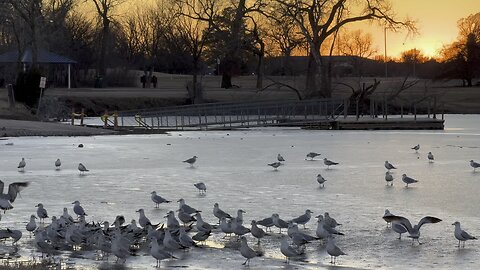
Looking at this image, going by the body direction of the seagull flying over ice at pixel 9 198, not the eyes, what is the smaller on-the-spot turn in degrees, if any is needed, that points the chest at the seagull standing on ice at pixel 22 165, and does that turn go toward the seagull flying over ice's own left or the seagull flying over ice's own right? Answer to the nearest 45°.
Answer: approximately 45° to the seagull flying over ice's own right

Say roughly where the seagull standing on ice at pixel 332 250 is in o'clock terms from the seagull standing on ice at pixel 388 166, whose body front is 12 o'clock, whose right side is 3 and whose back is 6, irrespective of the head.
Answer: the seagull standing on ice at pixel 332 250 is roughly at 9 o'clock from the seagull standing on ice at pixel 388 166.

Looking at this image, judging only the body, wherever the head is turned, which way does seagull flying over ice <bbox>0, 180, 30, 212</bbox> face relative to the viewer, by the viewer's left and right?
facing away from the viewer and to the left of the viewer

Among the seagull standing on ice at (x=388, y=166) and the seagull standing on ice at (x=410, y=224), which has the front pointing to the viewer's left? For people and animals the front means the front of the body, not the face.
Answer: the seagull standing on ice at (x=388, y=166)

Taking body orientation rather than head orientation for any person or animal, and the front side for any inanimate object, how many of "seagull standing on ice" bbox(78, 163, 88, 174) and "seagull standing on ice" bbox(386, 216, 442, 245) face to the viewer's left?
1

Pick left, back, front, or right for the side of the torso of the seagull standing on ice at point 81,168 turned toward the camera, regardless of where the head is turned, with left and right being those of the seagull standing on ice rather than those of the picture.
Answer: left

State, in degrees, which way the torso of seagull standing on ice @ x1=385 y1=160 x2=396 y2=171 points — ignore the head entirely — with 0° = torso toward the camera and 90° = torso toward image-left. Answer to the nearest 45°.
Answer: approximately 90°
